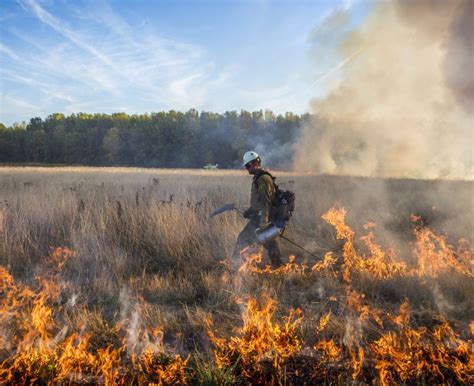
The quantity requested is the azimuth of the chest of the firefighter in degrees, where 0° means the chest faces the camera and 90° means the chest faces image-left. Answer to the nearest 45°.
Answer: approximately 90°

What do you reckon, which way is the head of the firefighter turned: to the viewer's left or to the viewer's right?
to the viewer's left
